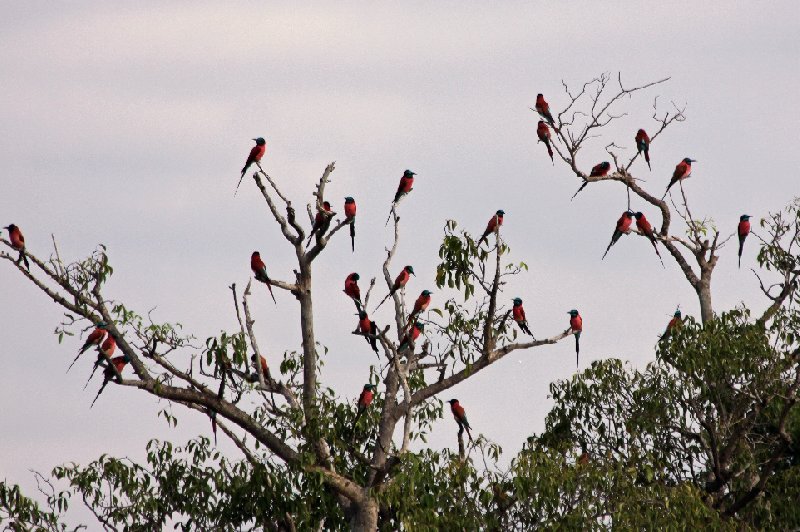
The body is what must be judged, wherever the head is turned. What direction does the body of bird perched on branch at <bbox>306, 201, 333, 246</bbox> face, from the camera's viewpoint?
to the viewer's right

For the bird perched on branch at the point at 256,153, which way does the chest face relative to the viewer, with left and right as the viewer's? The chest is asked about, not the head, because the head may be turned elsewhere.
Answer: facing to the right of the viewer

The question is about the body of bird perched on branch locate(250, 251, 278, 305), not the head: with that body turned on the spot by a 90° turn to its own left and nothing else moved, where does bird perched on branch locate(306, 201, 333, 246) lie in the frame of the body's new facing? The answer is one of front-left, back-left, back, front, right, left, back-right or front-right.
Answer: front-left

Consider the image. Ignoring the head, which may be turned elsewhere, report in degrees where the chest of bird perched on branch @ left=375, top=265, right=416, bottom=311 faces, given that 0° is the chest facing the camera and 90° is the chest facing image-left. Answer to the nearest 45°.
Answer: approximately 270°

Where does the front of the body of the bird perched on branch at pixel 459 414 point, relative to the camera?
to the viewer's left

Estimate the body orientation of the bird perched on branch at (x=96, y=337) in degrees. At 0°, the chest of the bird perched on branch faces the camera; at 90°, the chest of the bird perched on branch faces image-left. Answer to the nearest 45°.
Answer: approximately 270°

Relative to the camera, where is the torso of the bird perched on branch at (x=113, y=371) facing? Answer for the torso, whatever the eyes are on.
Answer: to the viewer's right

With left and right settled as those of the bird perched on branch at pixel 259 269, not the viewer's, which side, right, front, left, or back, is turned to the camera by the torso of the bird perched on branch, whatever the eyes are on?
left

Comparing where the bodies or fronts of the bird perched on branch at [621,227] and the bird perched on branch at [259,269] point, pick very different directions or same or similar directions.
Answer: very different directions

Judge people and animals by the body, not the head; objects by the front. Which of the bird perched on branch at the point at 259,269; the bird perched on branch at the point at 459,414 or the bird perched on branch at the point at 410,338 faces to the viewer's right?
the bird perched on branch at the point at 410,338
